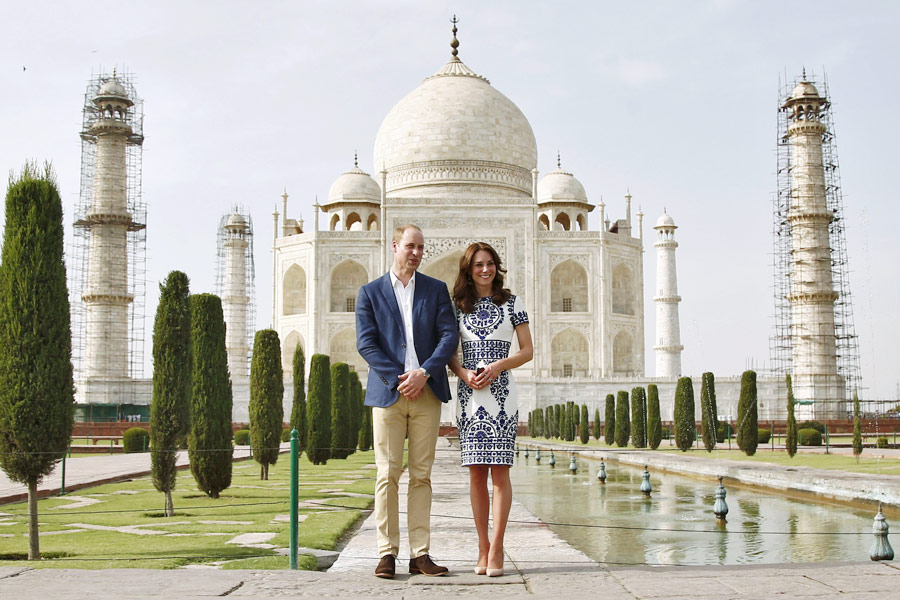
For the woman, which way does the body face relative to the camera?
toward the camera

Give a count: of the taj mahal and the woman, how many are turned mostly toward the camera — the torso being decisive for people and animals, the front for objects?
2

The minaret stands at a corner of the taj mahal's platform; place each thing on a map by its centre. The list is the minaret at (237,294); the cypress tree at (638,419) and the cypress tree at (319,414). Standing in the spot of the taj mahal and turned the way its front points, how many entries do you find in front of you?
2

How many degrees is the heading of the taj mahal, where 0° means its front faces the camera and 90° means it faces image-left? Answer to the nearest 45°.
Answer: approximately 0°

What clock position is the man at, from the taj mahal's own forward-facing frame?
The man is roughly at 12 o'clock from the taj mahal.

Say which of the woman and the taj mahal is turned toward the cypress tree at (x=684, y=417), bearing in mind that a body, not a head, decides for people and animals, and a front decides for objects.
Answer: the taj mahal

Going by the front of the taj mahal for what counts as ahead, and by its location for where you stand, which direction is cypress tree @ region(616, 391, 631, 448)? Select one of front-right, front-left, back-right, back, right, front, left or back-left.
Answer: front

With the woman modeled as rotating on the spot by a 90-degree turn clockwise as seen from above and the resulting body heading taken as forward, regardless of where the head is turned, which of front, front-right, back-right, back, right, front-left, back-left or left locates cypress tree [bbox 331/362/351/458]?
right

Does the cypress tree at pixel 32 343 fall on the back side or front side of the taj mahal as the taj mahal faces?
on the front side

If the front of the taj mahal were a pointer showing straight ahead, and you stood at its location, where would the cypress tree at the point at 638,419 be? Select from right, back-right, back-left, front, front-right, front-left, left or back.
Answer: front

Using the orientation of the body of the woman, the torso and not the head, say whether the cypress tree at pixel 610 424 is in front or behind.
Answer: behind

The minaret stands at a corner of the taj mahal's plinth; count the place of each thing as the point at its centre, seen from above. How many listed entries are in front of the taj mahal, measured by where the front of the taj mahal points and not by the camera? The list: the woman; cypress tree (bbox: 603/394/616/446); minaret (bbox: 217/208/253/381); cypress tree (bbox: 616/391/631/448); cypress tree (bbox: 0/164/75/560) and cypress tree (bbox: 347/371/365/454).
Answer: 5

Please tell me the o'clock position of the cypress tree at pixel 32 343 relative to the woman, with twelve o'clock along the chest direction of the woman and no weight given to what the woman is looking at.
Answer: The cypress tree is roughly at 4 o'clock from the woman.

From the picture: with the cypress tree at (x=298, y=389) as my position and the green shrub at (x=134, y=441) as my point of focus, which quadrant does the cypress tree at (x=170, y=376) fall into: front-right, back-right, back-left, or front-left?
back-left
